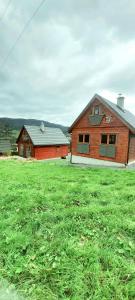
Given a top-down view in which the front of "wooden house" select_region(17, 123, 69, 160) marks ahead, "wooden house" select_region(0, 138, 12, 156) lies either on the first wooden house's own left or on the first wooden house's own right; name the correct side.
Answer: on the first wooden house's own right

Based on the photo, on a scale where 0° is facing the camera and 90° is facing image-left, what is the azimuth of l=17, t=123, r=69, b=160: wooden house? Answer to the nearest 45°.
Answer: approximately 45°

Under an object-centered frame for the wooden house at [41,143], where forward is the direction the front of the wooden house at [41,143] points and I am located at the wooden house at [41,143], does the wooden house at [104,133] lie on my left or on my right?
on my left
